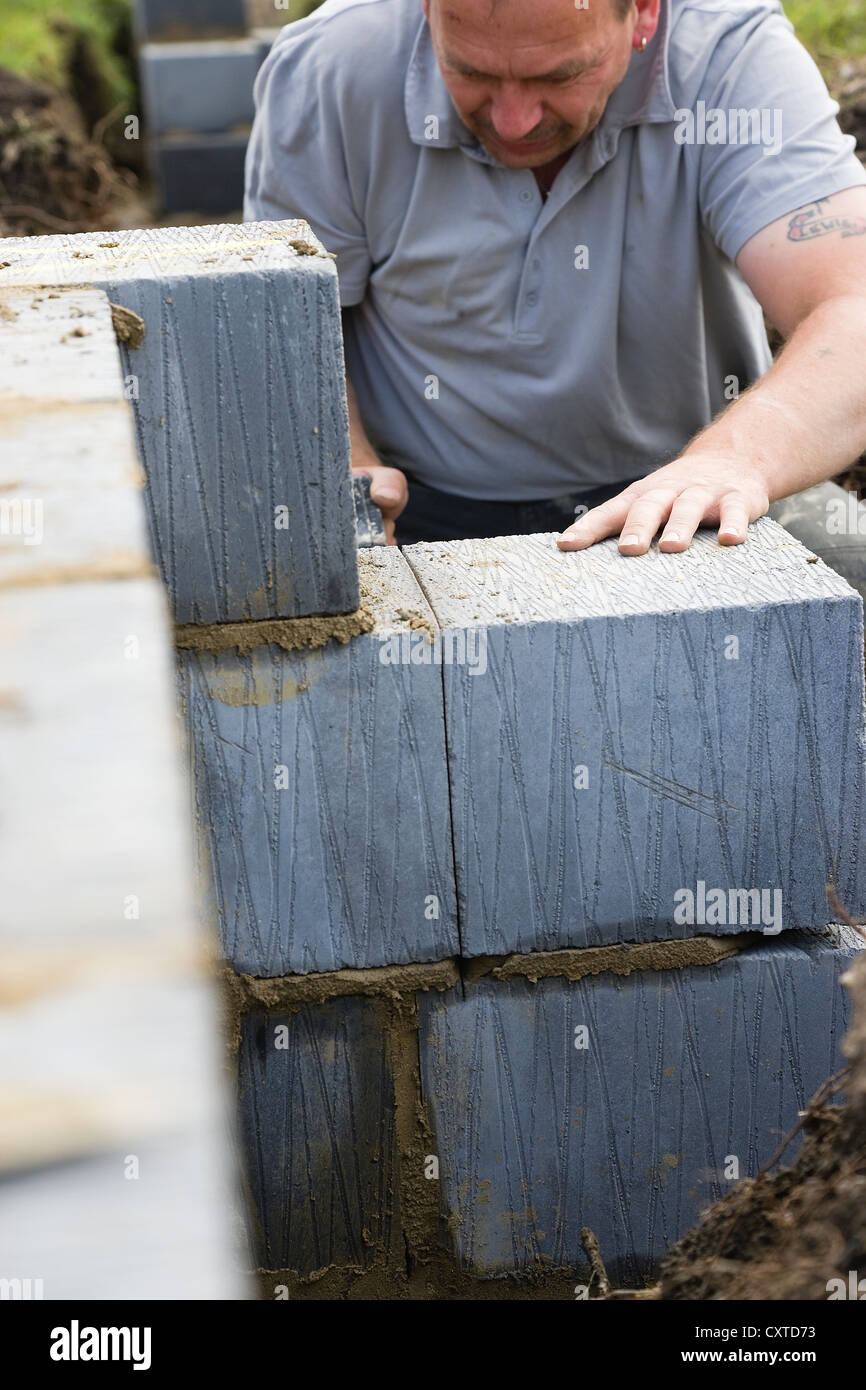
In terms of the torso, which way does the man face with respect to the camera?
toward the camera

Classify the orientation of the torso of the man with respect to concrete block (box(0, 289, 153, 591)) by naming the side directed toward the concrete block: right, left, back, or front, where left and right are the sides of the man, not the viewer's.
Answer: front

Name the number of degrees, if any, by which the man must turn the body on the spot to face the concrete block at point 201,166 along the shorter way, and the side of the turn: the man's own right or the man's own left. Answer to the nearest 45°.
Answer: approximately 180°

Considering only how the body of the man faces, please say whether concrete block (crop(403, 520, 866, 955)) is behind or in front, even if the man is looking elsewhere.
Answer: in front

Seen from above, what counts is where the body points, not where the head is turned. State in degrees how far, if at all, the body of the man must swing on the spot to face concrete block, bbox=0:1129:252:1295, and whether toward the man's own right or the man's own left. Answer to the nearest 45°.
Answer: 0° — they already face it

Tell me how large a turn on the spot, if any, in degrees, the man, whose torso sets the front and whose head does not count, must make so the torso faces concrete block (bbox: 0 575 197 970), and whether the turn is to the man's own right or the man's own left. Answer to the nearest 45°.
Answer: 0° — they already face it

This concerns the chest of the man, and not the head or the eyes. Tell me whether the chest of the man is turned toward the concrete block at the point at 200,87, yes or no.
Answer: no

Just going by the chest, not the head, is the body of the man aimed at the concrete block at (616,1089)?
yes

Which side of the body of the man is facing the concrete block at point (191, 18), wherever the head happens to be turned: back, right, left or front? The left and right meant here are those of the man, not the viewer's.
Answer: back
